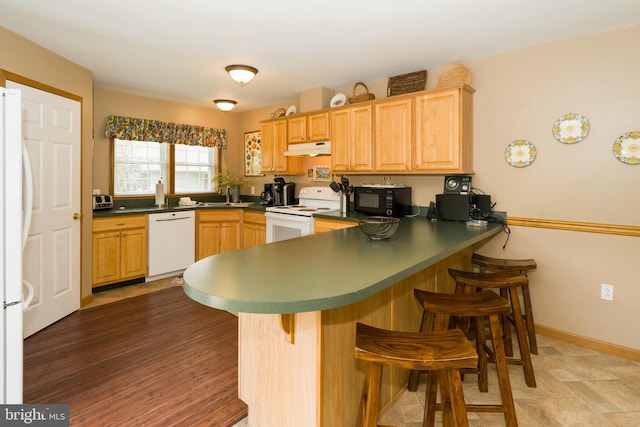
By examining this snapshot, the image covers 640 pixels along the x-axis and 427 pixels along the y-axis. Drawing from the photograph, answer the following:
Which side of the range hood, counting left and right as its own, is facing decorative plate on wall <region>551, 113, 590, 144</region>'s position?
left

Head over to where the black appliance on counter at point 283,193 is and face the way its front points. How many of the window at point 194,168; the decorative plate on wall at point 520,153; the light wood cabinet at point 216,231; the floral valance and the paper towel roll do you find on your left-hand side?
1

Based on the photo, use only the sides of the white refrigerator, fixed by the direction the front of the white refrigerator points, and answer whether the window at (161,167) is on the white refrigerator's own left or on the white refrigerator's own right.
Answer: on the white refrigerator's own left

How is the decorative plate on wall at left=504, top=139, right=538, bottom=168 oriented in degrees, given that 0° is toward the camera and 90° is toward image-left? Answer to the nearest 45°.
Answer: approximately 0°

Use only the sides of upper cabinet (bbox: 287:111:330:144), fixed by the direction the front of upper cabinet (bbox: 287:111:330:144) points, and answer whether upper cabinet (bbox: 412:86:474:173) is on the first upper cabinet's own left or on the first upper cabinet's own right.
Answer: on the first upper cabinet's own left

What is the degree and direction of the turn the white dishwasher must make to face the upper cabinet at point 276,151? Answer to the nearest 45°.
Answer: approximately 45° to its left
